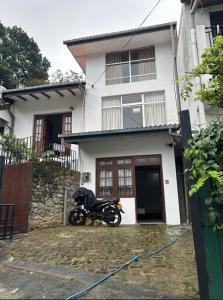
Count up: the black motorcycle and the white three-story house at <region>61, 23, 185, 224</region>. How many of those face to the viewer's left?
1

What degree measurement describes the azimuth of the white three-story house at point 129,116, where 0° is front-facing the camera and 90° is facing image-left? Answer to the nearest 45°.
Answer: approximately 0°

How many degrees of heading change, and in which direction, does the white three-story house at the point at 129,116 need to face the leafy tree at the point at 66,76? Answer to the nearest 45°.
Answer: approximately 135° to its right

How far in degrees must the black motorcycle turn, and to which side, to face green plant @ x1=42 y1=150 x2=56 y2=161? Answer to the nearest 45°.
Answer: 0° — it already faces it

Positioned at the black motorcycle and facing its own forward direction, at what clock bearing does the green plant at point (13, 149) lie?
The green plant is roughly at 12 o'clock from the black motorcycle.

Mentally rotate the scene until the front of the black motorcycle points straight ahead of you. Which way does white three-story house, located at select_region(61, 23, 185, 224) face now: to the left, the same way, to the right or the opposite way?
to the left

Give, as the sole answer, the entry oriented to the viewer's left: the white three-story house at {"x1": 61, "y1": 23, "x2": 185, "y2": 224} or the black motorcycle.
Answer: the black motorcycle

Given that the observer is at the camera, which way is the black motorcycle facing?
facing to the left of the viewer

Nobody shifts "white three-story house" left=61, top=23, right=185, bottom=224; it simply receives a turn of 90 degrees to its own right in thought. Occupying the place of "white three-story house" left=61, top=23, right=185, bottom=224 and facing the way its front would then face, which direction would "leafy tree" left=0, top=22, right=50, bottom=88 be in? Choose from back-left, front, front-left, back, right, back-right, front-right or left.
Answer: front-right

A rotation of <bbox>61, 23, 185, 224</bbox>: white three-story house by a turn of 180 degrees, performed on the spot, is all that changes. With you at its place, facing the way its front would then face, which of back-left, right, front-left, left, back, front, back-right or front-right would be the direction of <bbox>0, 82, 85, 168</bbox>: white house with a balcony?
left

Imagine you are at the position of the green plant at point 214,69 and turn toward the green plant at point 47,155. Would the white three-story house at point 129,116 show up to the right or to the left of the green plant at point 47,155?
right
